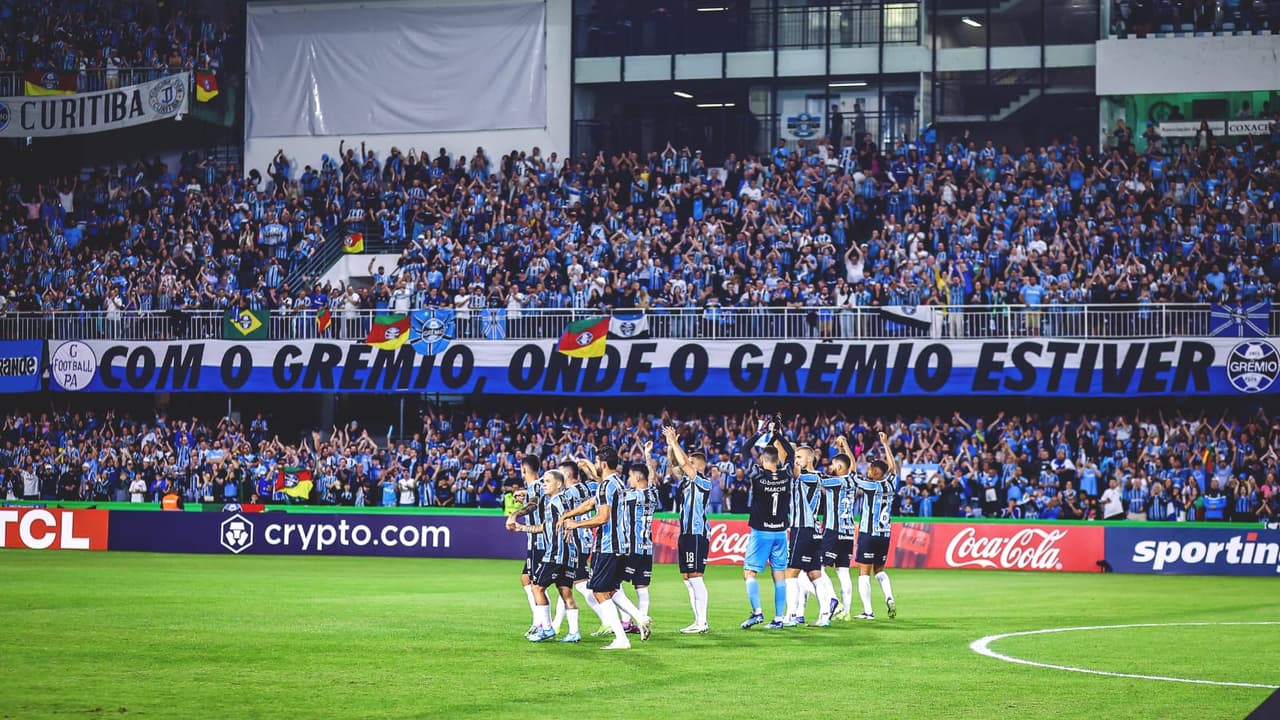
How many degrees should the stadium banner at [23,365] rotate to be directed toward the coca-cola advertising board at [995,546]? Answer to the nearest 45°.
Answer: approximately 45° to its left

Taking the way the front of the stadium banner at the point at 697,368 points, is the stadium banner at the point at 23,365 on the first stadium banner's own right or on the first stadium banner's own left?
on the first stadium banner's own right

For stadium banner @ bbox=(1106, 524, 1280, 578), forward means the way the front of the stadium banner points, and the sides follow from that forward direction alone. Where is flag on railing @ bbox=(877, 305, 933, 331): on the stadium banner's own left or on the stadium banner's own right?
on the stadium banner's own right

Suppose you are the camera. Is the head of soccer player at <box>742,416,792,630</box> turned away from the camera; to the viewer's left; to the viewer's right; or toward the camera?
away from the camera

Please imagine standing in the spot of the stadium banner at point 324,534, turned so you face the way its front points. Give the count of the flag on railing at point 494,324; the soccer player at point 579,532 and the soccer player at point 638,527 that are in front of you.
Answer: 2

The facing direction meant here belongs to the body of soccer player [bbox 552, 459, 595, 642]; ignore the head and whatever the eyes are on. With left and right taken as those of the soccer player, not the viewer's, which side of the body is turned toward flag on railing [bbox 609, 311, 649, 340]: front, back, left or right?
right

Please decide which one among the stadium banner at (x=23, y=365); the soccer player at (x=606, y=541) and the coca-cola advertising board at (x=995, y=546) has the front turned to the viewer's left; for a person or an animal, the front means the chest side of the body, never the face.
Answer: the soccer player
